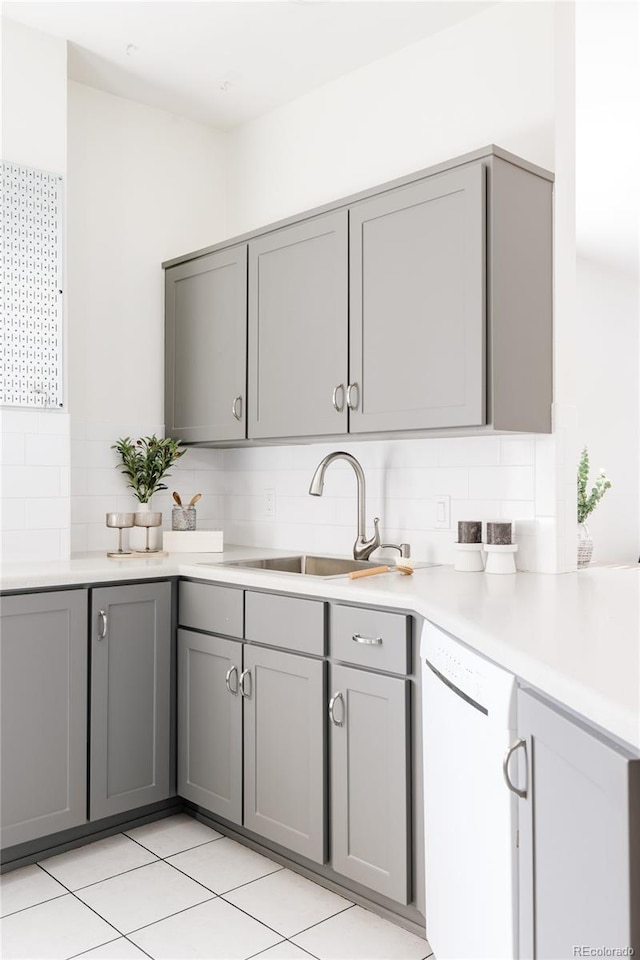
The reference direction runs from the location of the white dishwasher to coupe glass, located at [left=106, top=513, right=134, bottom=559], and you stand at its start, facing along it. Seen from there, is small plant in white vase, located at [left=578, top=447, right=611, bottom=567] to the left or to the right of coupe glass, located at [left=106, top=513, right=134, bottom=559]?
right

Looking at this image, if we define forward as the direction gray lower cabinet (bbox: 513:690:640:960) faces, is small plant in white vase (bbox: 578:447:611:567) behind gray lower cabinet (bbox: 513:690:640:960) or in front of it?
behind

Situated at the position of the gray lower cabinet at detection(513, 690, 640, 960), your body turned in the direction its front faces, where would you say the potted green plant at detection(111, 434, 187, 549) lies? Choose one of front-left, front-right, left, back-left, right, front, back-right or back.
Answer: right

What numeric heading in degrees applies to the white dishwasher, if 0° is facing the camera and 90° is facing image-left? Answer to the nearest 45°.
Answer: approximately 45°

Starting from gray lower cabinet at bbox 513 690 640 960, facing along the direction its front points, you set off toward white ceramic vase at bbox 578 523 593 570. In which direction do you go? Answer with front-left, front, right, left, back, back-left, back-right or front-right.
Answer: back-right

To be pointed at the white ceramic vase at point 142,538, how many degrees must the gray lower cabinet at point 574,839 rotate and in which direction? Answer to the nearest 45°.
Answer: approximately 90° to its right

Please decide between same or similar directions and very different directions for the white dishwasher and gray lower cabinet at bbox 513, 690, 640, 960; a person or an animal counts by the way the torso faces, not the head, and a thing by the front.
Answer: same or similar directions

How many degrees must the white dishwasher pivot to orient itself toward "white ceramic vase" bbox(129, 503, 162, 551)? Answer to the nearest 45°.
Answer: approximately 90° to its right

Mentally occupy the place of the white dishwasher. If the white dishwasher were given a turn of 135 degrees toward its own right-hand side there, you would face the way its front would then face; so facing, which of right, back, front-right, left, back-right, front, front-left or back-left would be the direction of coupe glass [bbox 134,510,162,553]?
front-left

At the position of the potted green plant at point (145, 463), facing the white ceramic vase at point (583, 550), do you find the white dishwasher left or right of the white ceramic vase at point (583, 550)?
right

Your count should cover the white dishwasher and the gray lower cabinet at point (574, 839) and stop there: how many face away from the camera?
0

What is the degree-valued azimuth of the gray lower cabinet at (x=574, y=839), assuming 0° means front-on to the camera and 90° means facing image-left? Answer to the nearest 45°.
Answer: approximately 45°
